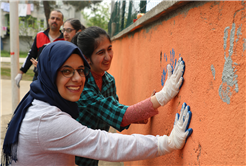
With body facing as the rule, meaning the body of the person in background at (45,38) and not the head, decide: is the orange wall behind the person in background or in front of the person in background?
in front

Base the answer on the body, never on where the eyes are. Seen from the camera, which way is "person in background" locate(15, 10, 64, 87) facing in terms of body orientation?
toward the camera
